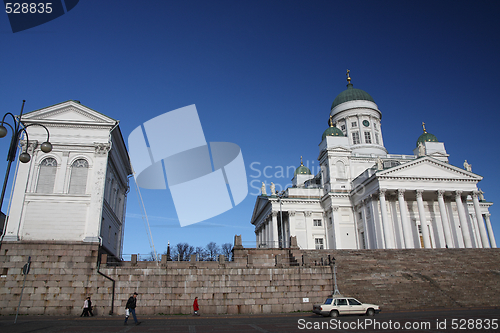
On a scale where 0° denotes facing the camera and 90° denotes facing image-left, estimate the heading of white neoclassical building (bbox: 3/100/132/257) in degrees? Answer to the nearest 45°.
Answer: approximately 0°

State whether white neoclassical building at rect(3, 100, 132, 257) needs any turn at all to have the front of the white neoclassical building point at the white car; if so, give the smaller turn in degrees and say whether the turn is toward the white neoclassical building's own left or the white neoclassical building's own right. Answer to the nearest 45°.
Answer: approximately 45° to the white neoclassical building's own left
